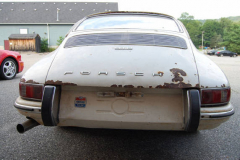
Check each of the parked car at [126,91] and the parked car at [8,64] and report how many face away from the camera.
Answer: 1

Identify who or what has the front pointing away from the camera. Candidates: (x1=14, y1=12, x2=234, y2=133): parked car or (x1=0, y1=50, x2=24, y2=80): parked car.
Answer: (x1=14, y1=12, x2=234, y2=133): parked car

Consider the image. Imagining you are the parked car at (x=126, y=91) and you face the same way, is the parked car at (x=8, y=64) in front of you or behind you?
in front

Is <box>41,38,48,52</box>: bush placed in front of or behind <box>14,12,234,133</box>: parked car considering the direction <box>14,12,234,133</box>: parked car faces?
in front

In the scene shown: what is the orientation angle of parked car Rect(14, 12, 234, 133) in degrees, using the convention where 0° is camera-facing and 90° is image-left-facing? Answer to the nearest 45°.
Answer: approximately 180°
